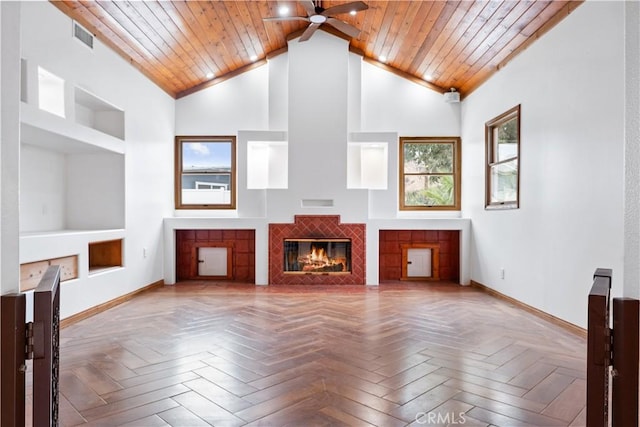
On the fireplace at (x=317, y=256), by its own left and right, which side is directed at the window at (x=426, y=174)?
left

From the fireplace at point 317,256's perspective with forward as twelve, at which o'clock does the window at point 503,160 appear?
The window is roughly at 10 o'clock from the fireplace.

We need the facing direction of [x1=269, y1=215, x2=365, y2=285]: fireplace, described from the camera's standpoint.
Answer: facing the viewer

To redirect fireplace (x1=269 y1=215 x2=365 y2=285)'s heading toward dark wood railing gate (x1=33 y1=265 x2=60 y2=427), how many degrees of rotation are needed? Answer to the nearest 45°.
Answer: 0° — it already faces it

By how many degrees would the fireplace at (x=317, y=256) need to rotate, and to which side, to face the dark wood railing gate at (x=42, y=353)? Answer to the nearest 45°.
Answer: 0° — it already faces it

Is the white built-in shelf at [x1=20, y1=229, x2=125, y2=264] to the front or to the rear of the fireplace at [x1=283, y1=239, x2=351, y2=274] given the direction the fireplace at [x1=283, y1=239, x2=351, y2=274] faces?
to the front

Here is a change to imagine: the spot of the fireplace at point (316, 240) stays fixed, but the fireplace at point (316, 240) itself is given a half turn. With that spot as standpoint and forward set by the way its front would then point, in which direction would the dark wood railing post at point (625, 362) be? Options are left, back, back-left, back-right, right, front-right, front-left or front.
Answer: back

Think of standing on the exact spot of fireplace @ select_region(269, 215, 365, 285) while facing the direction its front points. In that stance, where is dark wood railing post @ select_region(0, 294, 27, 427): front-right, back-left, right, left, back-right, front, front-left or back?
front

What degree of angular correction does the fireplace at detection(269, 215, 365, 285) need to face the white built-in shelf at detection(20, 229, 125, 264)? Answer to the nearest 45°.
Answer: approximately 45° to its right

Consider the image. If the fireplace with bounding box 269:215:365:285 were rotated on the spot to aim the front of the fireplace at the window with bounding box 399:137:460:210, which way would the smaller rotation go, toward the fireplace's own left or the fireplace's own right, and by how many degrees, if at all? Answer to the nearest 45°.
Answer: approximately 90° to the fireplace's own left

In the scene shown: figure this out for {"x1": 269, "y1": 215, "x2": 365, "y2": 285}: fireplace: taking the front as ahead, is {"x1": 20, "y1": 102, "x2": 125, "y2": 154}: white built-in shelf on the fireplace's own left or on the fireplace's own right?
on the fireplace's own right
